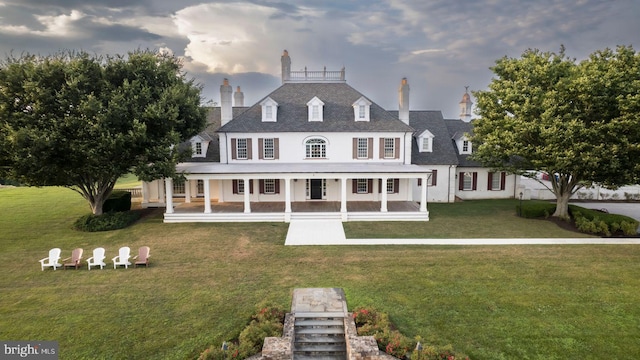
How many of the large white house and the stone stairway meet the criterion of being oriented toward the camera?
2

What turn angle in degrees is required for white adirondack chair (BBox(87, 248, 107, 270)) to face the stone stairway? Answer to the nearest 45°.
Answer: approximately 90° to its left

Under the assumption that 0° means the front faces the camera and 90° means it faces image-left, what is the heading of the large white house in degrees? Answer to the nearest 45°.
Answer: approximately 0°

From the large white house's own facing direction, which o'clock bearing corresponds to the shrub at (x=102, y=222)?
The shrub is roughly at 2 o'clock from the large white house.

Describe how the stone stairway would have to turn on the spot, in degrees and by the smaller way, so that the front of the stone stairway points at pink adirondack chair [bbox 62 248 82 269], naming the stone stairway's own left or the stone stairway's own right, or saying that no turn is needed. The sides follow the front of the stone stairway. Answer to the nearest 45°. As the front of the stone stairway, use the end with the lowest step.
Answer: approximately 135° to the stone stairway's own right

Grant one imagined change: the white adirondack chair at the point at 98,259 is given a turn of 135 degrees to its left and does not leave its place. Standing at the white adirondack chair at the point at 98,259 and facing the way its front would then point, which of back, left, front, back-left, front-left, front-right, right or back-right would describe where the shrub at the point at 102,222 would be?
left

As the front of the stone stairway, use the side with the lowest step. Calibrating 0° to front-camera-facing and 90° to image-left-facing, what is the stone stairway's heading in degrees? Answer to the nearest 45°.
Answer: approximately 0°

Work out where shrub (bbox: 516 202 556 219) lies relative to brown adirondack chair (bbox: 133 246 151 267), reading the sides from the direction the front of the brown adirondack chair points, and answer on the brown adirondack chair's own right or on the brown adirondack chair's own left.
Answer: on the brown adirondack chair's own left
